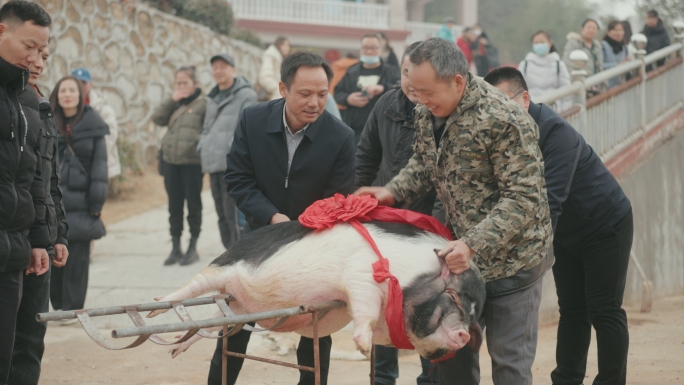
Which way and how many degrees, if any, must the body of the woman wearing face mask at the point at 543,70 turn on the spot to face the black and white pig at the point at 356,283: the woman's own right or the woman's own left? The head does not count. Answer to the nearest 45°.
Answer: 0° — they already face it

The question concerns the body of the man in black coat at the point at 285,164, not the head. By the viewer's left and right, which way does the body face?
facing the viewer

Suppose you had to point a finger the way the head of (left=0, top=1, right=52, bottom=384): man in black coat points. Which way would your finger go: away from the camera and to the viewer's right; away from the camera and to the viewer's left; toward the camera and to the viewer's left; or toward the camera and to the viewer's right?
toward the camera and to the viewer's right

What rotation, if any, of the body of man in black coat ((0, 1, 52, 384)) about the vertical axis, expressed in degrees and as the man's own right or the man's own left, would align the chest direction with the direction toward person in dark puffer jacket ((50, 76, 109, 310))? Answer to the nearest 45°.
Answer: approximately 135° to the man's own left

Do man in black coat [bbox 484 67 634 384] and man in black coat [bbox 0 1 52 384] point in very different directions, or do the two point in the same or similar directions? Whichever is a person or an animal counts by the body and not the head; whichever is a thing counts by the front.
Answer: very different directions

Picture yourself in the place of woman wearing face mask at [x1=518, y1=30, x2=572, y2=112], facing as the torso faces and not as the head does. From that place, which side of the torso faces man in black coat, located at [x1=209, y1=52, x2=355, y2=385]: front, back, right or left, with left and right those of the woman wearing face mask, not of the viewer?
front

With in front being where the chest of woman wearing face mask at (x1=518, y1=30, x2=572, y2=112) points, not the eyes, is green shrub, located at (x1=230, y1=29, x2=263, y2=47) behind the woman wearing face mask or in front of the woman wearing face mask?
behind

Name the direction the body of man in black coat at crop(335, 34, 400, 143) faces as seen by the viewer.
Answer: toward the camera

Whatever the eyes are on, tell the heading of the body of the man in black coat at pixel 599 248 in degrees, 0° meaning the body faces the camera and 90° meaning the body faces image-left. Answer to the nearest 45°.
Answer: approximately 90°

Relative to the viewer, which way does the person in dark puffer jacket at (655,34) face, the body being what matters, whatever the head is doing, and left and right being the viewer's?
facing the viewer and to the left of the viewer

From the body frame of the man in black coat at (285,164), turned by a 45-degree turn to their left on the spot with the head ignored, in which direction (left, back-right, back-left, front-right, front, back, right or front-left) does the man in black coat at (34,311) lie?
back-right
